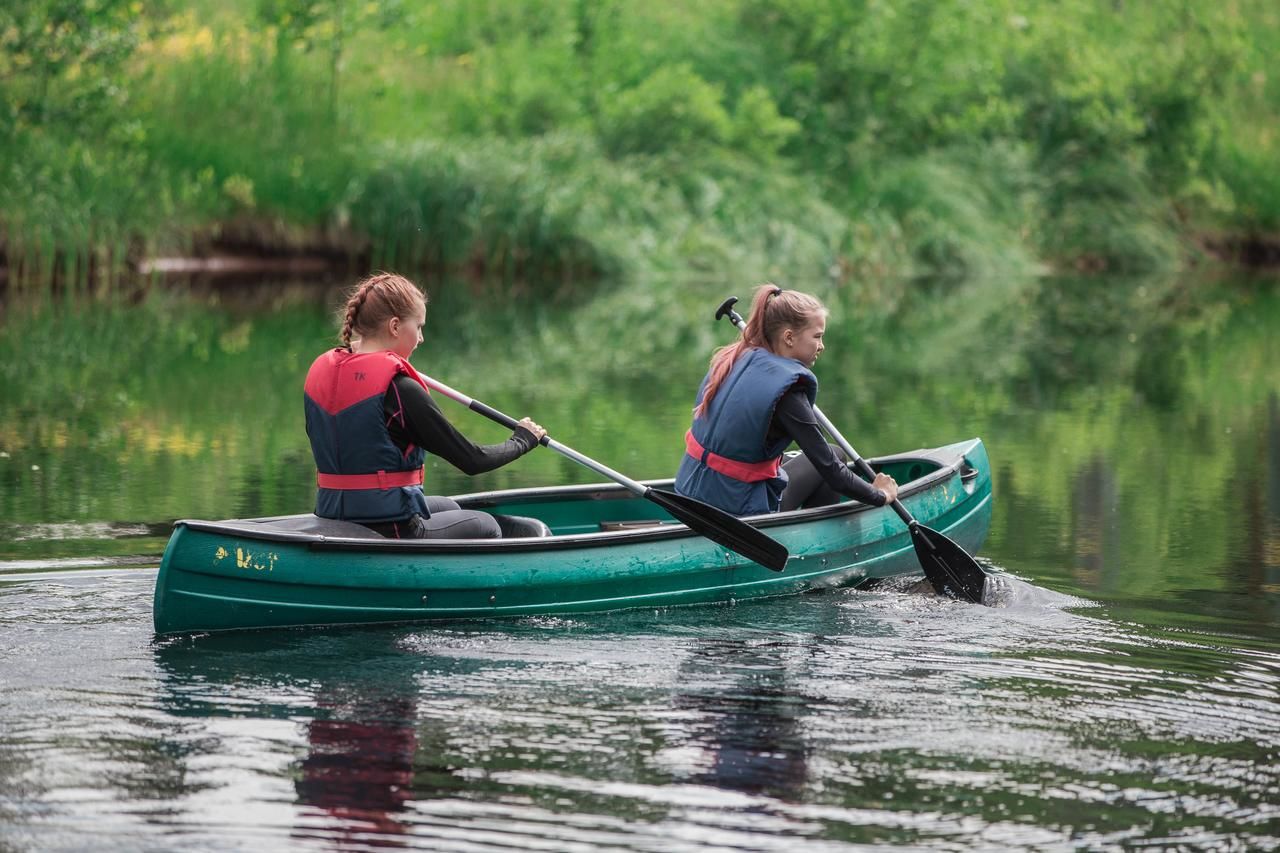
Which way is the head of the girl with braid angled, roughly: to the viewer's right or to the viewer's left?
to the viewer's right

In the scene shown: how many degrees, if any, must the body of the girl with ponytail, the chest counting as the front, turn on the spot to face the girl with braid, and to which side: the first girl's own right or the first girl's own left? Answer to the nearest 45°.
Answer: approximately 180°

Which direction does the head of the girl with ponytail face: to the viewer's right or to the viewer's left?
to the viewer's right

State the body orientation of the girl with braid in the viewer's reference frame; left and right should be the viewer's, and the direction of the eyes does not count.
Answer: facing away from the viewer and to the right of the viewer

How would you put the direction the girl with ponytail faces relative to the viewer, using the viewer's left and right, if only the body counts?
facing away from the viewer and to the right of the viewer
